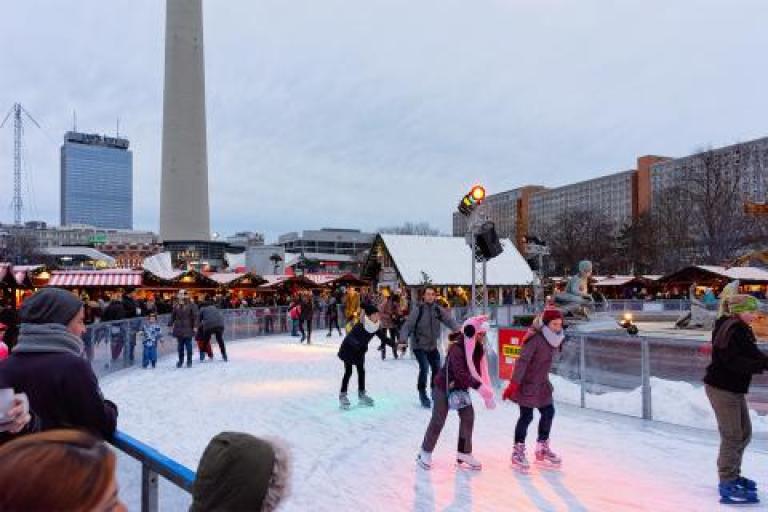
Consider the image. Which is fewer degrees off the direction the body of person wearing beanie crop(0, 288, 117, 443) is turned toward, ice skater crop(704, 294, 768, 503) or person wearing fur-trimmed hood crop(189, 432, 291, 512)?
the ice skater

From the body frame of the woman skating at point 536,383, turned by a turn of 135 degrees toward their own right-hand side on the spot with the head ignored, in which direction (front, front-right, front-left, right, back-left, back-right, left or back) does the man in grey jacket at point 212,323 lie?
front-right

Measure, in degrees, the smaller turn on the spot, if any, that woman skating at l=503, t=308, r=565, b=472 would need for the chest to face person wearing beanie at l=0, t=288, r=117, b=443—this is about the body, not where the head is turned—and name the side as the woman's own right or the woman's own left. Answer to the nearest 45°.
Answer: approximately 90° to the woman's own right

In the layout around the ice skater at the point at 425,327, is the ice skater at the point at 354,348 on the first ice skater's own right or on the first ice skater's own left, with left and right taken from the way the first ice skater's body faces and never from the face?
on the first ice skater's own right

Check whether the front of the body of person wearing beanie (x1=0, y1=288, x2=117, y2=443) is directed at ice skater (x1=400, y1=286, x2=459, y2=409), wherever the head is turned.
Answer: yes

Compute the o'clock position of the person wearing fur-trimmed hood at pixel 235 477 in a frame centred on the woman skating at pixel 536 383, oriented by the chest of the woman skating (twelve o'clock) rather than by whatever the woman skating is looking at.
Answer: The person wearing fur-trimmed hood is roughly at 2 o'clock from the woman skating.

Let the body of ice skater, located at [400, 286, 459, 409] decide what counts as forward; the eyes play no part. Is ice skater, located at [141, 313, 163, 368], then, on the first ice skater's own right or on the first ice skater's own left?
on the first ice skater's own right

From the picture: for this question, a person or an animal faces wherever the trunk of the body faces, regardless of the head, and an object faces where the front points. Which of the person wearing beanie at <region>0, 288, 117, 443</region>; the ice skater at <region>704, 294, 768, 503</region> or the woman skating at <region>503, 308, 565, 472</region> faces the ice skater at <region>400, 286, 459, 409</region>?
the person wearing beanie

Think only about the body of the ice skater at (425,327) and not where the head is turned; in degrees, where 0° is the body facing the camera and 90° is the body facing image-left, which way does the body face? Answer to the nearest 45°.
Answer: approximately 0°

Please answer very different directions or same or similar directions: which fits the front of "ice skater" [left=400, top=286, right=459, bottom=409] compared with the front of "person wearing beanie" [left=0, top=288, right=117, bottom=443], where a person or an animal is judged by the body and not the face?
very different directions
